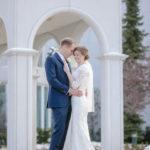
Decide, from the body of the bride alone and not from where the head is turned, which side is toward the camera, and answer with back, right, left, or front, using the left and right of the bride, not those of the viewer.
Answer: left

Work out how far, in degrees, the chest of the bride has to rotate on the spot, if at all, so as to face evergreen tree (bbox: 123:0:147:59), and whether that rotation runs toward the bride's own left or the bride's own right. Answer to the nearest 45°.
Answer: approximately 90° to the bride's own right

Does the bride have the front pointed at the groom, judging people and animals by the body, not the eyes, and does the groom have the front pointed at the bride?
yes

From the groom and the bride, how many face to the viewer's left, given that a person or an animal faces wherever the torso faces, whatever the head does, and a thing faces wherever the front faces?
1

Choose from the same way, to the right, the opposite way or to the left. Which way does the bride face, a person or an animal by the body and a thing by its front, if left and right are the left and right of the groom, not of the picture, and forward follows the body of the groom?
the opposite way

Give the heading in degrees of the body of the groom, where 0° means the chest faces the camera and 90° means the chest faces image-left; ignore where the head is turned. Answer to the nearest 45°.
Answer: approximately 270°

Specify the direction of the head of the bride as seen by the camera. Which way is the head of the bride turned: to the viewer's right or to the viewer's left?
to the viewer's left

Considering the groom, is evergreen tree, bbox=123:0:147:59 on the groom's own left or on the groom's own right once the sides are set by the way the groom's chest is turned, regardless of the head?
on the groom's own left

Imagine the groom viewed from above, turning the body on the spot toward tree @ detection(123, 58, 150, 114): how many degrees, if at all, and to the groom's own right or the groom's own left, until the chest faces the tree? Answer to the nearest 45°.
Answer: approximately 90° to the groom's own left
